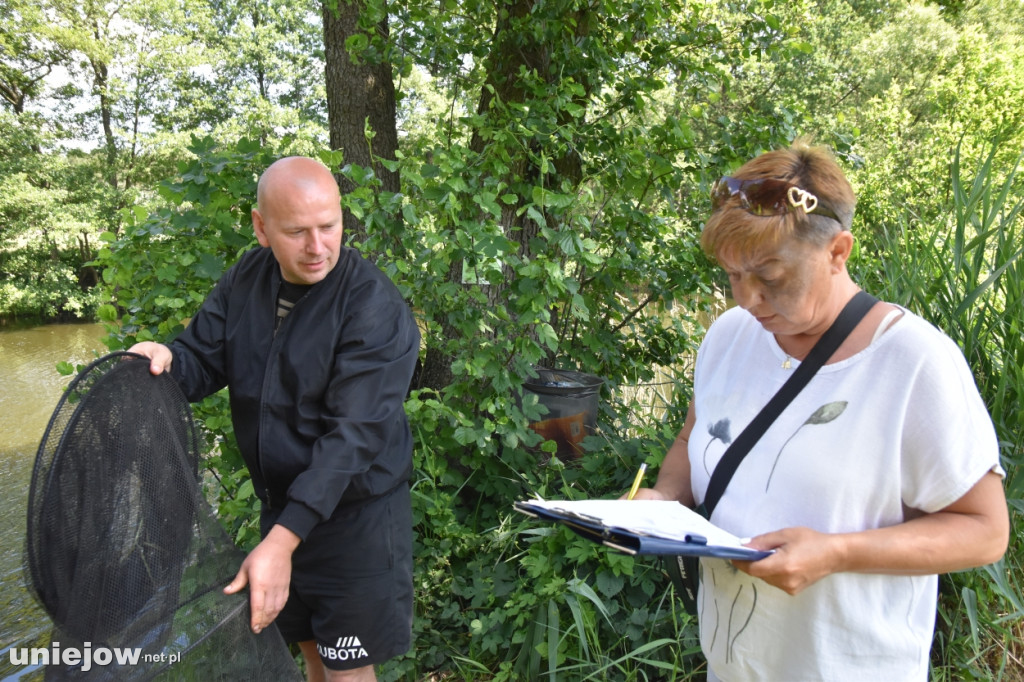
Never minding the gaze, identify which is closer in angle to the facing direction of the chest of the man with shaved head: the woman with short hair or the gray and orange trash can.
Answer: the woman with short hair

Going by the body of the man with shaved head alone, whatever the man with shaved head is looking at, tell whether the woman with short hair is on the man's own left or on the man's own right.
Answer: on the man's own left

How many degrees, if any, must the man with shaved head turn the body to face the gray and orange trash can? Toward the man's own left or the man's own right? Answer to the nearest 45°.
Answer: approximately 180°

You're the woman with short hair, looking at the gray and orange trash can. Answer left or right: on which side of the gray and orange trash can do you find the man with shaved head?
left

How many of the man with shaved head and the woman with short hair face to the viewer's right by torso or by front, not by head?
0

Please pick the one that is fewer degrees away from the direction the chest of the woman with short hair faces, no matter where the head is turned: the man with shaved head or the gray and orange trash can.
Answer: the man with shaved head

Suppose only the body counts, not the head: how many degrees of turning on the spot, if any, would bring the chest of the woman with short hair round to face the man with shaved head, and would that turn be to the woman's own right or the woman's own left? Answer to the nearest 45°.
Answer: approximately 45° to the woman's own right

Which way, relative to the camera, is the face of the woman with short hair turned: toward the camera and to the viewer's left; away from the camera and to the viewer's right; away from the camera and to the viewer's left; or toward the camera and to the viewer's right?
toward the camera and to the viewer's left

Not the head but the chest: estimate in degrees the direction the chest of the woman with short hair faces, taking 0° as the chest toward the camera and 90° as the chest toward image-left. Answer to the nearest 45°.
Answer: approximately 45°

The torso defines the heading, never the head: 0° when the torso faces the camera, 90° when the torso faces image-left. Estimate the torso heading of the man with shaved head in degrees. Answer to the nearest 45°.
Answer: approximately 45°

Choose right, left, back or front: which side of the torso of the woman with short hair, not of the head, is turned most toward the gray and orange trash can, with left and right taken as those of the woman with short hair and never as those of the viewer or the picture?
right
